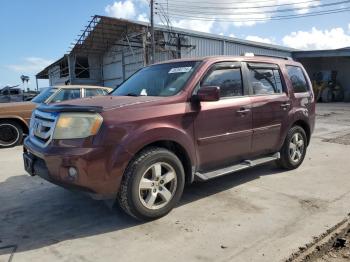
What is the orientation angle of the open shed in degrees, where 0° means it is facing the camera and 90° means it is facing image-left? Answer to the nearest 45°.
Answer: approximately 0°

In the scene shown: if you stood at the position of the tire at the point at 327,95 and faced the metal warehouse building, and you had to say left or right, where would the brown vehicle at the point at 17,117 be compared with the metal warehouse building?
left

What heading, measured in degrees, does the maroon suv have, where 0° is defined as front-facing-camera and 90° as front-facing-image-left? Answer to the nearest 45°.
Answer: approximately 45°

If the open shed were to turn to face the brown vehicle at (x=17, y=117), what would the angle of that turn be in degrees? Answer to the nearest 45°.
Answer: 0° — it already faces it

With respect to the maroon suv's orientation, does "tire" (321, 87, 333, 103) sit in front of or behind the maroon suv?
behind

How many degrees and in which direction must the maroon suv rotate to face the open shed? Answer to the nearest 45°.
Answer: approximately 180°

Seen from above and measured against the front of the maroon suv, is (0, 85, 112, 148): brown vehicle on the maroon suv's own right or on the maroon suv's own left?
on the maroon suv's own right

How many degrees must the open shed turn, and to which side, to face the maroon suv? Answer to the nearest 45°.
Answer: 0° — it already faces it
